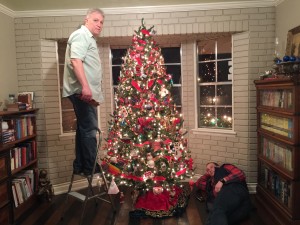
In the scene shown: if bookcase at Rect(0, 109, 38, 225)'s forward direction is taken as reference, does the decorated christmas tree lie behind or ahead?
ahead

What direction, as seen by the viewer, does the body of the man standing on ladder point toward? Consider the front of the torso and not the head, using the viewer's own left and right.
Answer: facing to the right of the viewer

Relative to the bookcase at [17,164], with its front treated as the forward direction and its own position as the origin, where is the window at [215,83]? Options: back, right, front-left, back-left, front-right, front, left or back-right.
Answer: front-left

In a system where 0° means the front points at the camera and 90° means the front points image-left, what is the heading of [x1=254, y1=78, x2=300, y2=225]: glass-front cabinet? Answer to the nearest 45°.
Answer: approximately 45°

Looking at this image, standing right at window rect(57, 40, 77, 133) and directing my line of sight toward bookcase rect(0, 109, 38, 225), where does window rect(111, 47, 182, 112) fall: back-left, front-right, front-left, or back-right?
back-left

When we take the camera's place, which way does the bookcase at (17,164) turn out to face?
facing the viewer and to the right of the viewer

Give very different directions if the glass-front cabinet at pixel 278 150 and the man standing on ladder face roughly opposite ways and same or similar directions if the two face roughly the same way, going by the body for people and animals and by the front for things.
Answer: very different directions

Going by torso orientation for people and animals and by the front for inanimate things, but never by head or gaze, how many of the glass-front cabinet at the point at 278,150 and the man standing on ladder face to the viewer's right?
1

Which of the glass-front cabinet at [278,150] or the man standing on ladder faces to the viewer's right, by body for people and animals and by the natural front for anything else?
the man standing on ladder

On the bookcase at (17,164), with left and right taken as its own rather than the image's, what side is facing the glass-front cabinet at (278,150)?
front
